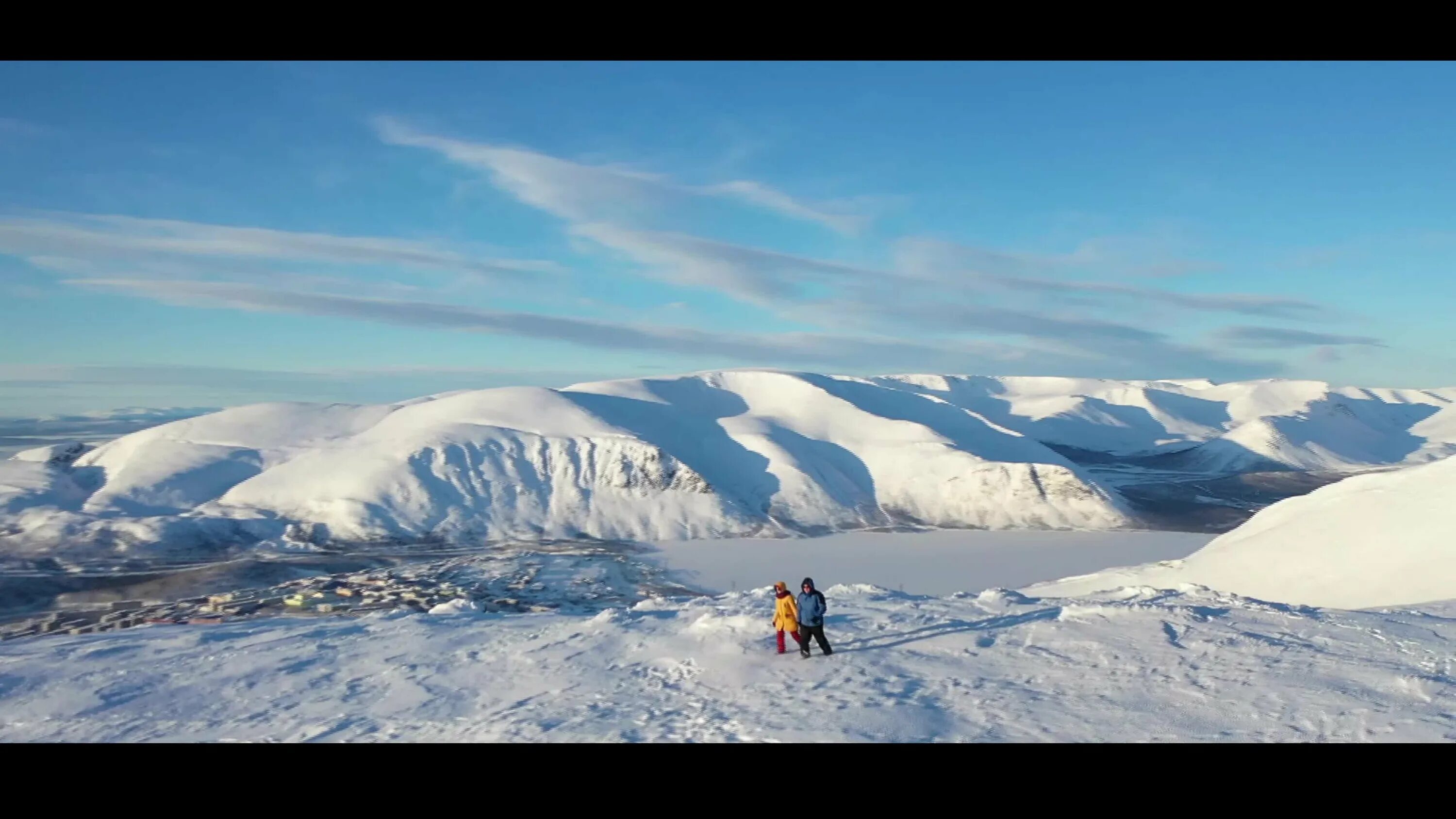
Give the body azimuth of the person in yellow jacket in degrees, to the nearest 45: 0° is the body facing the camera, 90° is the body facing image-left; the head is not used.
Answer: approximately 45°

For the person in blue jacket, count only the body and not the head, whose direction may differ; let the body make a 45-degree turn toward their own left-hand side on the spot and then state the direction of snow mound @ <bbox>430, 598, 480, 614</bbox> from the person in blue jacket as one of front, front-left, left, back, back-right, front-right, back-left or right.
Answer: back-right

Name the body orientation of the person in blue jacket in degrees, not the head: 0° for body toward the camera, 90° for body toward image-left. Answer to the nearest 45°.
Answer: approximately 45°

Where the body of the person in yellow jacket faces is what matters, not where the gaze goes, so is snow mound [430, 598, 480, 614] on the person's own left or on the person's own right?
on the person's own right
